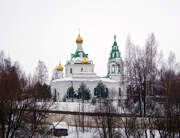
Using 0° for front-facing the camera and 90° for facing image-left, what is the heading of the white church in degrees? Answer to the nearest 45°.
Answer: approximately 270°
